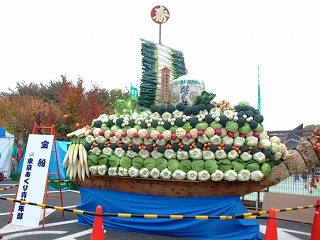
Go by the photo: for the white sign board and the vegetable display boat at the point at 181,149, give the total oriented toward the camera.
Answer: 1

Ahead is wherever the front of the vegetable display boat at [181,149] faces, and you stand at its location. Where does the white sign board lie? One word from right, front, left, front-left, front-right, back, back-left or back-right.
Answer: back

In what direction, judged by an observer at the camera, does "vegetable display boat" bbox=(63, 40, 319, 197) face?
facing to the right of the viewer

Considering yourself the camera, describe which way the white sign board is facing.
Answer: facing the viewer

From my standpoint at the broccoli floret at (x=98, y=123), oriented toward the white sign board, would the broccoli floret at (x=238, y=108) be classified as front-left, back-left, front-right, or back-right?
back-left

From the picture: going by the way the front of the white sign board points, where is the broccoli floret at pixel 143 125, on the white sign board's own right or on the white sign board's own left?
on the white sign board's own left

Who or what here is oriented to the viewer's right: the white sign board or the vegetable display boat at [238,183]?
the vegetable display boat
